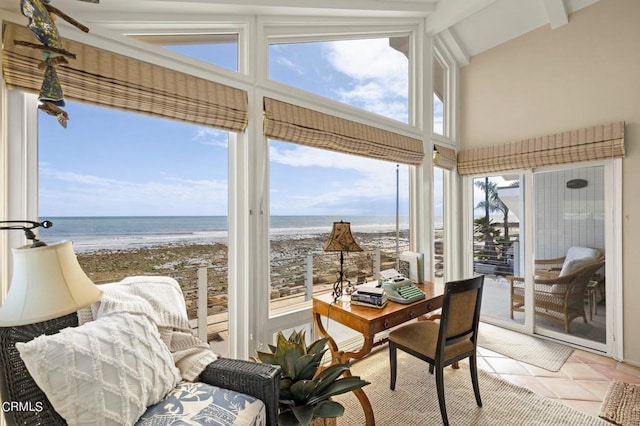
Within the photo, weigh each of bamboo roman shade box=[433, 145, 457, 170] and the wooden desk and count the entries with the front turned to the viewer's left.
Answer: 0

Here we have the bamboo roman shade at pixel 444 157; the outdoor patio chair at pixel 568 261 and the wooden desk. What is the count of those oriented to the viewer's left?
1

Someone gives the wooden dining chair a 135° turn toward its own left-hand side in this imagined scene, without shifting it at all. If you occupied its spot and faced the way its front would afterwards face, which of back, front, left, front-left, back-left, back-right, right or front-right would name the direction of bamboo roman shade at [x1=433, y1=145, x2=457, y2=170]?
back

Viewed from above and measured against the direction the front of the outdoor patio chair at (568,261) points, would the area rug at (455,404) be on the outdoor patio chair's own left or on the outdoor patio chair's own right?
on the outdoor patio chair's own left

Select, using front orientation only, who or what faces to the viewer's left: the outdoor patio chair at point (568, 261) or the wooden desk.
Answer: the outdoor patio chair

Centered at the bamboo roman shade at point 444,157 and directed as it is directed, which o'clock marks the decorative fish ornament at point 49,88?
The decorative fish ornament is roughly at 2 o'clock from the bamboo roman shade.

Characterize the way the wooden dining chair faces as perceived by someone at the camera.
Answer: facing away from the viewer and to the left of the viewer

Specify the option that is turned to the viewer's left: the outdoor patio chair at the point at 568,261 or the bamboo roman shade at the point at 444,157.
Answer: the outdoor patio chair

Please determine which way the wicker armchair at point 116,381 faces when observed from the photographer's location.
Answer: facing the viewer and to the right of the viewer

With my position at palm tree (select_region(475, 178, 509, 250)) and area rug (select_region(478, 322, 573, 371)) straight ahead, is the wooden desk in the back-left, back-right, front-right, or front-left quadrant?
front-right

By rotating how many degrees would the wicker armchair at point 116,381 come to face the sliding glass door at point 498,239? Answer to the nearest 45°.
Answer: approximately 45° to its left

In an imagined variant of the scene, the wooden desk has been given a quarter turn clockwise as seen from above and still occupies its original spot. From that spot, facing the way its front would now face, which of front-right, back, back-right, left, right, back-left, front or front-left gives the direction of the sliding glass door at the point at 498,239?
back

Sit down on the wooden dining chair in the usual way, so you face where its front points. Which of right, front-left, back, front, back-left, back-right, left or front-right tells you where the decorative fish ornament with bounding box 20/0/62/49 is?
left

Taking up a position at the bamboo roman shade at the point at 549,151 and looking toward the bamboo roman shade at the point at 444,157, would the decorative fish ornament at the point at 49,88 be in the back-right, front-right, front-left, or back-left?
front-left

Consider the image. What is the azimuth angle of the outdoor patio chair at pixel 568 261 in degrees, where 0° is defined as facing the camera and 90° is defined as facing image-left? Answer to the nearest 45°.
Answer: approximately 90°

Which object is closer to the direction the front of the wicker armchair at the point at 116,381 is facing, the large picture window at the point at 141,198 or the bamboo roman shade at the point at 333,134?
the bamboo roman shade

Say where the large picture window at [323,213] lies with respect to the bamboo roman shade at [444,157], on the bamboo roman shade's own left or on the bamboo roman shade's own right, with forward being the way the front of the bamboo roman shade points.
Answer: on the bamboo roman shade's own right

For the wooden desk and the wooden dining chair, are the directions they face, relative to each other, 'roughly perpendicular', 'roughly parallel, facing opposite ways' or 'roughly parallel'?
roughly parallel, facing opposite ways
